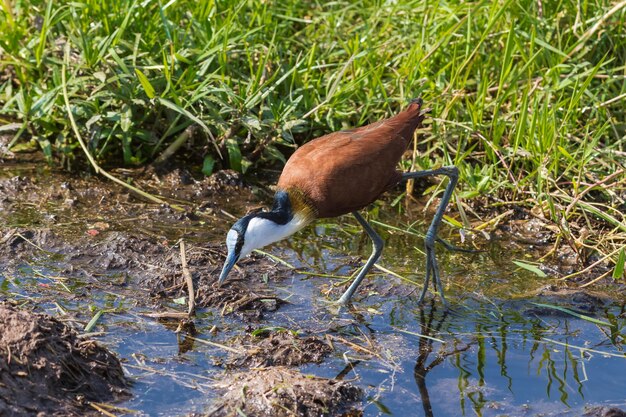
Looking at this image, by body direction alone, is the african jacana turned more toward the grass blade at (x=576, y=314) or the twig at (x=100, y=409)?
the twig

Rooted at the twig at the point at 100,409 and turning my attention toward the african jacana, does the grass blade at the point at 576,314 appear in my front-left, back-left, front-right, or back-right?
front-right

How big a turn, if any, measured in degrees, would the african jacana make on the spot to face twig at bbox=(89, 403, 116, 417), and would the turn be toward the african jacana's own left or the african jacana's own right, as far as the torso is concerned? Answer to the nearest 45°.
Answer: approximately 45° to the african jacana's own left

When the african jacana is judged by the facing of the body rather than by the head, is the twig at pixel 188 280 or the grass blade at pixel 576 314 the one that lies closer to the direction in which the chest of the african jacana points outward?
the twig

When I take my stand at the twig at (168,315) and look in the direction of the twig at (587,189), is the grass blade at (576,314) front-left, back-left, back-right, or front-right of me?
front-right

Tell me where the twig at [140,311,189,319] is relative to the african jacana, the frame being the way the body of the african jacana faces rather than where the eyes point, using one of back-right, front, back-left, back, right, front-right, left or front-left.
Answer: front-left

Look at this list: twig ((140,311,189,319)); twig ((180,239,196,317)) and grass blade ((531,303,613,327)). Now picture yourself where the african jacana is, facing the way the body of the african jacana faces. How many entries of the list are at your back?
1

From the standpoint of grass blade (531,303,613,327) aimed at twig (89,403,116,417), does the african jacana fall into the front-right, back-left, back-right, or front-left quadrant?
front-right

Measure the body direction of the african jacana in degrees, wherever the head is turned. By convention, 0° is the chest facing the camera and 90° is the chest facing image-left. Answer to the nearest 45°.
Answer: approximately 90°

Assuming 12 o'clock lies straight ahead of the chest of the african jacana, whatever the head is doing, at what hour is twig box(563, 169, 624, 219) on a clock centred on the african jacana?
The twig is roughly at 5 o'clock from the african jacana.

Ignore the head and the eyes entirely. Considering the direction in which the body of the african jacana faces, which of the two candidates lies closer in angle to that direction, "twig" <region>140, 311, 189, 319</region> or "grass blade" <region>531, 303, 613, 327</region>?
the twig

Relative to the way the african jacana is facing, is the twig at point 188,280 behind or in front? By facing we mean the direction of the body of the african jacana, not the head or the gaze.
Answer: in front

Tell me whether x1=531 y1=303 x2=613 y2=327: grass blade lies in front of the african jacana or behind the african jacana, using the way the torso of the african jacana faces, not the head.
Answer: behind

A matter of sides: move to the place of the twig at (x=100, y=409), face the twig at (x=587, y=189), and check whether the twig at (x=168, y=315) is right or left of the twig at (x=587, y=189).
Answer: left
